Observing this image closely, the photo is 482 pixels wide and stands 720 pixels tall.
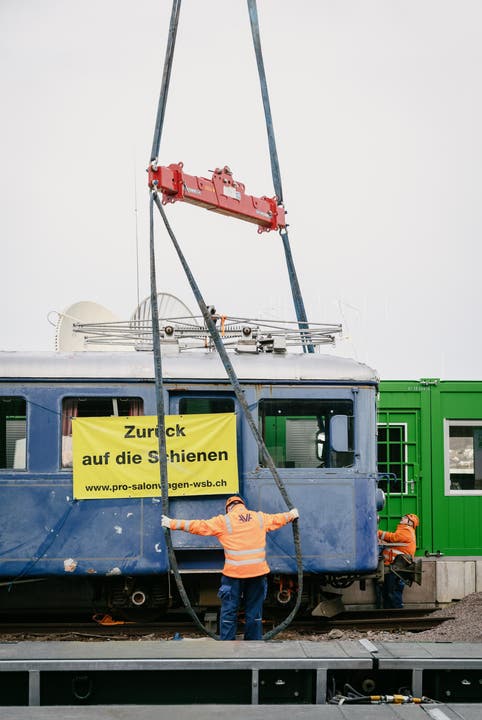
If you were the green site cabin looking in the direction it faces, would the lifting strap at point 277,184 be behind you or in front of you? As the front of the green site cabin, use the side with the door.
in front

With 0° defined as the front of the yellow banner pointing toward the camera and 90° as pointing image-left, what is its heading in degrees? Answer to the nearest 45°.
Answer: approximately 0°

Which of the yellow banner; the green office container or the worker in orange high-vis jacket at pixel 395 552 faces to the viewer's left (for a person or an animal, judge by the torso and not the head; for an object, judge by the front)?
the worker in orange high-vis jacket

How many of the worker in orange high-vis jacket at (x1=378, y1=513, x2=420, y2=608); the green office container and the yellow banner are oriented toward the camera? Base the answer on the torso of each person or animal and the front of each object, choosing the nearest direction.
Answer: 2

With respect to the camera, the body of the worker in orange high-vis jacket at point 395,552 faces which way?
to the viewer's left

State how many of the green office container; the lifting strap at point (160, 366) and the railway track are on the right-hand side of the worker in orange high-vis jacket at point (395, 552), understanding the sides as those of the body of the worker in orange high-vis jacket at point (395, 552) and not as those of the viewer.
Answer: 1

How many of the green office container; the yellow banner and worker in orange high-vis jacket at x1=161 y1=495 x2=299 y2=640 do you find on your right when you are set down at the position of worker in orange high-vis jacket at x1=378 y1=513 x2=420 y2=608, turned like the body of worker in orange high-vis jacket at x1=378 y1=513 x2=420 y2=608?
1

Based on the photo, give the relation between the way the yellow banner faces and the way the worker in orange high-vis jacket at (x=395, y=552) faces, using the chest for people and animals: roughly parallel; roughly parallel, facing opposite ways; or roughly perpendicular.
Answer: roughly perpendicular

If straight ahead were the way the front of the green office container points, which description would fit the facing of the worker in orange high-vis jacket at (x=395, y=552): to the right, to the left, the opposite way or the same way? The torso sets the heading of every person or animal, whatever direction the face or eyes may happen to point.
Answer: to the right

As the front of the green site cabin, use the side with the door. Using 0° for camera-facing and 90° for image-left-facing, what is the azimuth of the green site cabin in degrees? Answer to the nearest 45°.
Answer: approximately 0°
